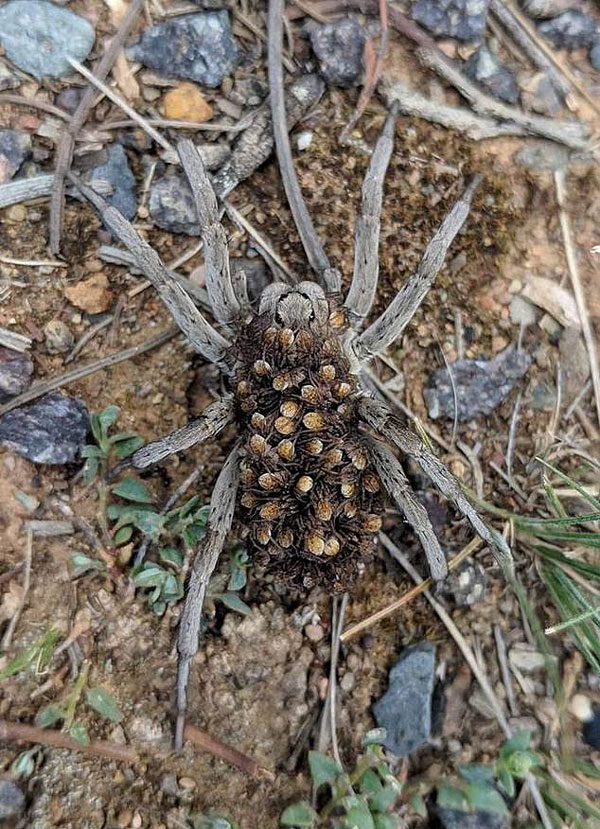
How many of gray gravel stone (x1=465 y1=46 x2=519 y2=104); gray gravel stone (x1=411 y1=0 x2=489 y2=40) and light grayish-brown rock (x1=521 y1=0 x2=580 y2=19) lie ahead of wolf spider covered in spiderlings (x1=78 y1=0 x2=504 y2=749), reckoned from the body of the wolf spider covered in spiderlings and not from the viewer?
3

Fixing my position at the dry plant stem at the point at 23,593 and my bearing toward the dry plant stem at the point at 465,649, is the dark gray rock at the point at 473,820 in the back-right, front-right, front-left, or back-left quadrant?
front-right

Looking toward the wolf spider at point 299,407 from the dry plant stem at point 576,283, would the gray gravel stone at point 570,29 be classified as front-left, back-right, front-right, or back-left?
back-right

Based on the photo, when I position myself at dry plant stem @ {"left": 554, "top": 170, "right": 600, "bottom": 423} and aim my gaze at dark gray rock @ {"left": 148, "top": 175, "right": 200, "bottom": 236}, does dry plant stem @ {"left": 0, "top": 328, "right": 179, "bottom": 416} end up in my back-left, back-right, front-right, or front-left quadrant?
front-left

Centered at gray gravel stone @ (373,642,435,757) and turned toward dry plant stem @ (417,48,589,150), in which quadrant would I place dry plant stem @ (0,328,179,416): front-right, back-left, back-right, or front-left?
front-left

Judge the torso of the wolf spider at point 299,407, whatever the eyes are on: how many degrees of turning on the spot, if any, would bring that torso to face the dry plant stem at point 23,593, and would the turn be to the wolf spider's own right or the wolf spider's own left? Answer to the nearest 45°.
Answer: approximately 135° to the wolf spider's own left

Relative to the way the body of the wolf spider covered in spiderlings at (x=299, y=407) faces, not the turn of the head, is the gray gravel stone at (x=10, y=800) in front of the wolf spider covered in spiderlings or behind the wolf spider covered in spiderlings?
behind

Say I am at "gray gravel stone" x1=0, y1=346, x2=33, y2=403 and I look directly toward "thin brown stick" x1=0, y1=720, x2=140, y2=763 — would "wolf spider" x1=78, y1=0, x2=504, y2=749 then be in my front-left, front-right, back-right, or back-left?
front-left

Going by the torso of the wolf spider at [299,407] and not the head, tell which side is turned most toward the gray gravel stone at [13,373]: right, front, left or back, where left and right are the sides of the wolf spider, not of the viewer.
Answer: left

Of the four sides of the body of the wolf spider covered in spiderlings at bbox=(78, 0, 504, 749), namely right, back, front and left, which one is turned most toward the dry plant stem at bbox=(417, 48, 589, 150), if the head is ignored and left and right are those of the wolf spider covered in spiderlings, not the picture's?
front

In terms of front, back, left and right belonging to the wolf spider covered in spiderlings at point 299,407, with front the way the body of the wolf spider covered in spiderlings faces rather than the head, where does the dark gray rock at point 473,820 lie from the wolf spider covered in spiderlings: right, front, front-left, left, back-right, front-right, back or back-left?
back-right

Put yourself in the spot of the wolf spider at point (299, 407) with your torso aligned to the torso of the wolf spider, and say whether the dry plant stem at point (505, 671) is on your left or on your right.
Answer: on your right

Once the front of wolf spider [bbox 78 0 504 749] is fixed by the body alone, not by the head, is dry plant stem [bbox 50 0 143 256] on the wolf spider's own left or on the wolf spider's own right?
on the wolf spider's own left

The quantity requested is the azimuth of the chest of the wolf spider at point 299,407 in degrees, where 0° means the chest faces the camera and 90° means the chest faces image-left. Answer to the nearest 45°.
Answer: approximately 180°
